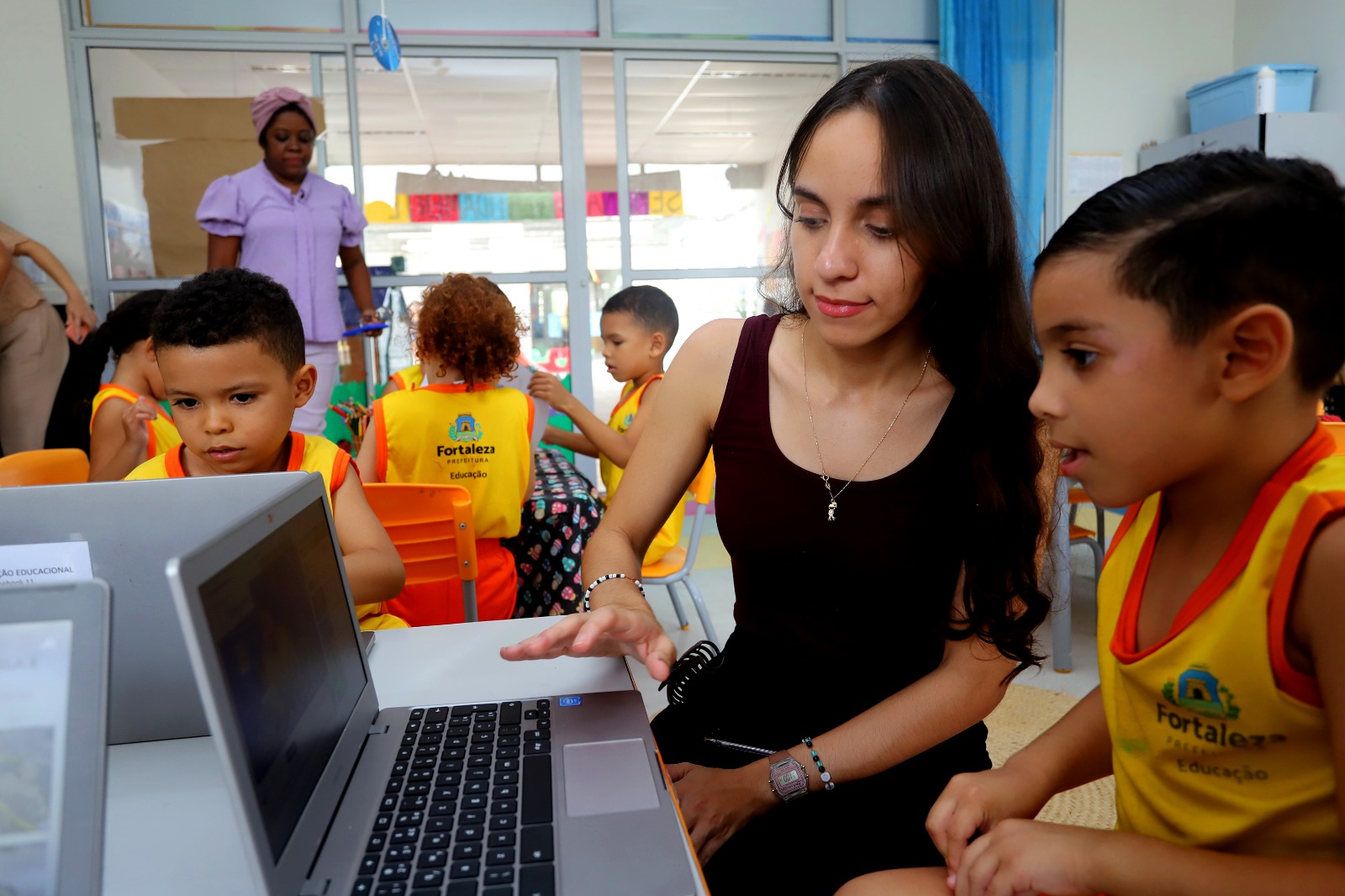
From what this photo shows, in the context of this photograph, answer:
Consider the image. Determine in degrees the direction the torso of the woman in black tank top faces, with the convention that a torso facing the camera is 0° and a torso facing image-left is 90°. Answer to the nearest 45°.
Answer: approximately 45°

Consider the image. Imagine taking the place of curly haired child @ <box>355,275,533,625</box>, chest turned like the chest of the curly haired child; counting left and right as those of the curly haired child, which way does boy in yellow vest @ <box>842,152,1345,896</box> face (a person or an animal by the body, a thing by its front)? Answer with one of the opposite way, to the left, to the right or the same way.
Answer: to the left

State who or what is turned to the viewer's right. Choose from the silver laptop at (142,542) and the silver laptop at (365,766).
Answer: the silver laptop at (365,766)

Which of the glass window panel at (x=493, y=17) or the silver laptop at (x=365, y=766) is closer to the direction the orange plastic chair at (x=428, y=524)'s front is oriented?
the glass window panel

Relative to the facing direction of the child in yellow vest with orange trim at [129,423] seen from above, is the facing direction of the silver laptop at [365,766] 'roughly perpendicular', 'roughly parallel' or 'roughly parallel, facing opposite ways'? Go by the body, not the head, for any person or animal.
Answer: roughly parallel

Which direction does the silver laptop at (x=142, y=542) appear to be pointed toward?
away from the camera

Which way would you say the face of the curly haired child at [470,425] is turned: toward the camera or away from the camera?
away from the camera

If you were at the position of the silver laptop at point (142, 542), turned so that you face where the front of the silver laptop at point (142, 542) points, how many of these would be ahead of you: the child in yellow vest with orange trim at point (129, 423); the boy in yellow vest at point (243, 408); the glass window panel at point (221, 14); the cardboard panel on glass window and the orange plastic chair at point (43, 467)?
5

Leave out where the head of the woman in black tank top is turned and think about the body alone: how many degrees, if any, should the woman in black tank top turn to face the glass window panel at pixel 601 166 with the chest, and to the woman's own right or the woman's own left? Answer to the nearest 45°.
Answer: approximately 135° to the woman's own right

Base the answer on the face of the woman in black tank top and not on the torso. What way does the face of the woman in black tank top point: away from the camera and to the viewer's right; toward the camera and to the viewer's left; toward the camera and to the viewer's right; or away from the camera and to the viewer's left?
toward the camera and to the viewer's left

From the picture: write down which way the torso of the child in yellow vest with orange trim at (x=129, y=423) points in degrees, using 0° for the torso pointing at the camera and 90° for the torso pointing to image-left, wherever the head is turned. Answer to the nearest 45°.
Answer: approximately 270°

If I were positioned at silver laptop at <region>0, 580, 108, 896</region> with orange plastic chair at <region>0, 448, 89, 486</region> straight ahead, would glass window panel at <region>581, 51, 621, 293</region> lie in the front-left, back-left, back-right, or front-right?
front-right

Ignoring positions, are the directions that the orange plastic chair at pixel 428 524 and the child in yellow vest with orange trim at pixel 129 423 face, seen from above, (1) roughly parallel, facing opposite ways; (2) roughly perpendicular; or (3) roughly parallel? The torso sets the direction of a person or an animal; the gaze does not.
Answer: roughly perpendicular

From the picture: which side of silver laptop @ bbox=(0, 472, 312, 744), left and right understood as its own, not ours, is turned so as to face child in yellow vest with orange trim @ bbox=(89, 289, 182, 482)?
front

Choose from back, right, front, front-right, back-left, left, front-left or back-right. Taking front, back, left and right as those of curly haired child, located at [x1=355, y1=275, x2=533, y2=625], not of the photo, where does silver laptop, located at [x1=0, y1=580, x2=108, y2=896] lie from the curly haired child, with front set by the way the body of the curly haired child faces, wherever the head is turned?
back

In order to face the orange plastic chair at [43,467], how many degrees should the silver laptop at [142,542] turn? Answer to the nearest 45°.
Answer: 0° — it already faces it

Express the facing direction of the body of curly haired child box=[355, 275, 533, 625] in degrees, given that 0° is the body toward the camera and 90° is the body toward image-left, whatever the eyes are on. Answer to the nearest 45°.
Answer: approximately 180°
